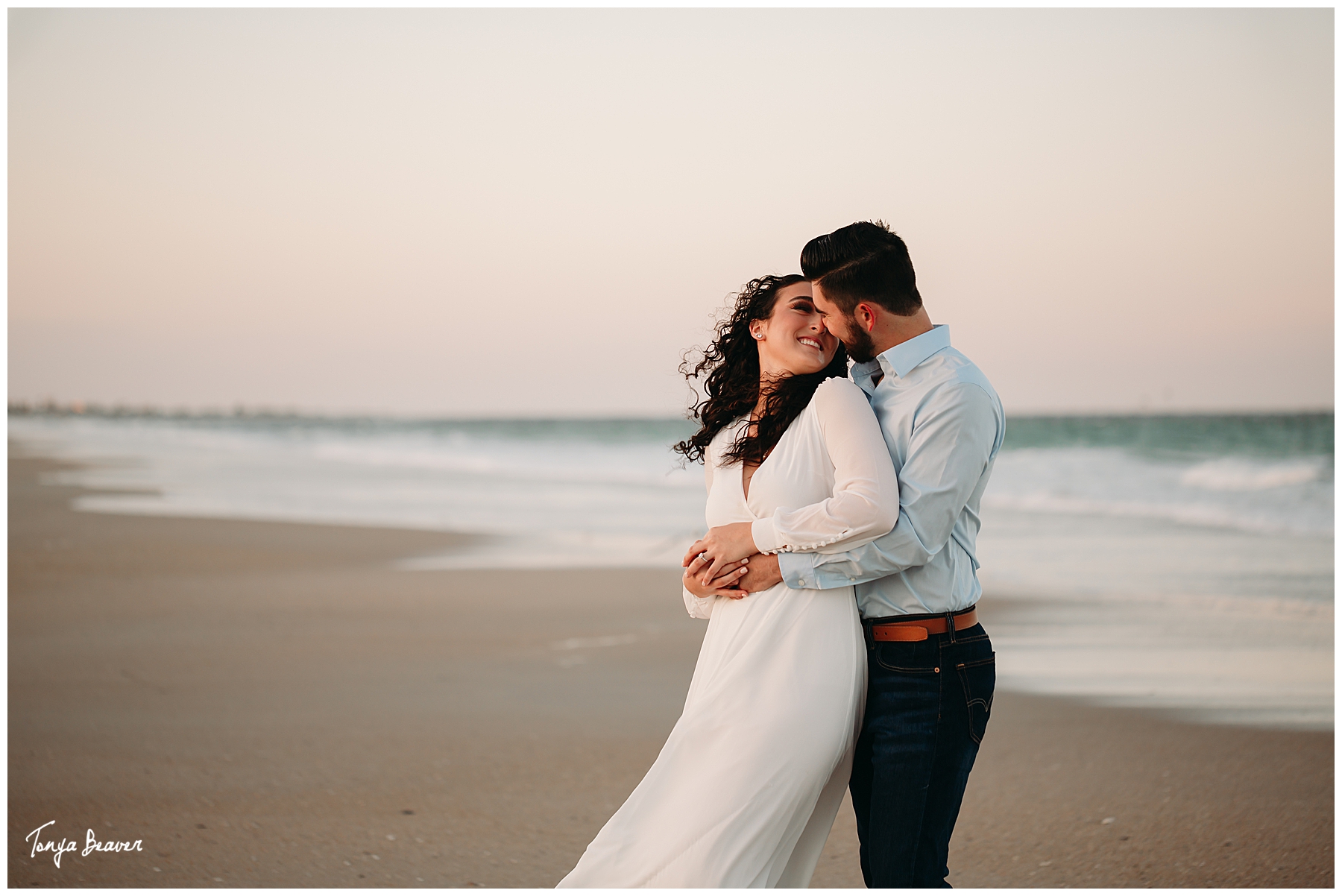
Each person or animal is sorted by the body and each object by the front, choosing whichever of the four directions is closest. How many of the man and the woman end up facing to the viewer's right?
0

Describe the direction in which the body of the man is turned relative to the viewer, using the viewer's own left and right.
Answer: facing to the left of the viewer

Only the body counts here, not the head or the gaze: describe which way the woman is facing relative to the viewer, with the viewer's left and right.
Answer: facing the viewer and to the left of the viewer

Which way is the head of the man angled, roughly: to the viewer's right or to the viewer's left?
to the viewer's left

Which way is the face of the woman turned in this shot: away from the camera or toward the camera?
toward the camera
